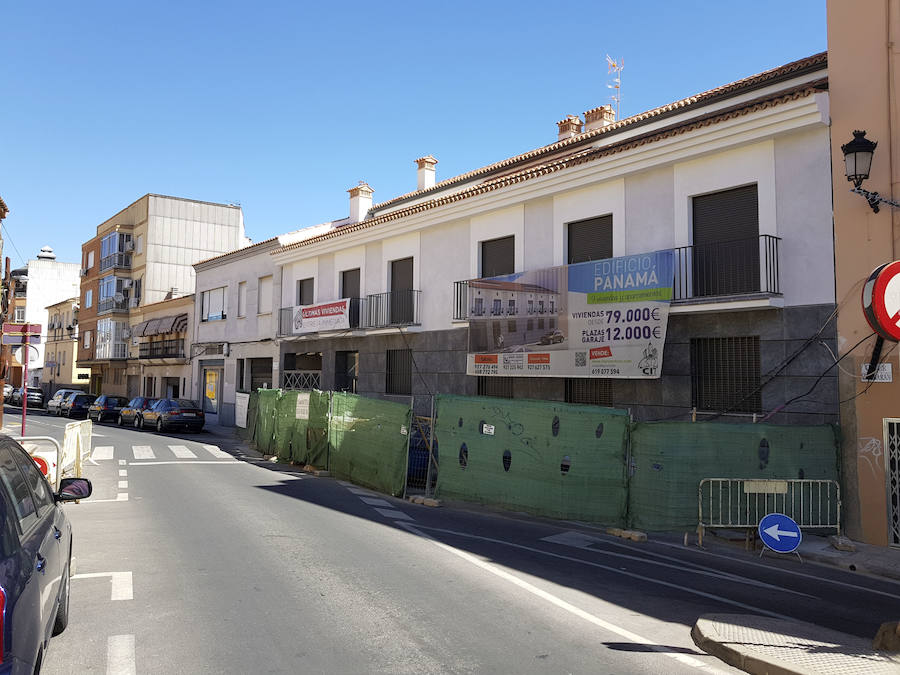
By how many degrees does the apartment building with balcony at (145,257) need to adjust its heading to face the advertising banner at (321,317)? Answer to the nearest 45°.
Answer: approximately 45° to its left

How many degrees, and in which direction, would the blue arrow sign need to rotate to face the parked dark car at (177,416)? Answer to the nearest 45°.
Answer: approximately 135° to its right

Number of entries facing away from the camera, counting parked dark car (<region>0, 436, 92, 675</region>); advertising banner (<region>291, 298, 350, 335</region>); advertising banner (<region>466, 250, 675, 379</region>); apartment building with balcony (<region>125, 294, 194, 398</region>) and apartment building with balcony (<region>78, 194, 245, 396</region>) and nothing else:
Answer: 1

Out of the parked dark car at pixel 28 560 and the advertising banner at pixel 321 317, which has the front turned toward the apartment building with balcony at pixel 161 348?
the parked dark car

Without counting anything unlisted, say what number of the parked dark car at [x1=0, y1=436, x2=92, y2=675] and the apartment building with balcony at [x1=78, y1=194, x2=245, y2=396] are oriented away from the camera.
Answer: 1

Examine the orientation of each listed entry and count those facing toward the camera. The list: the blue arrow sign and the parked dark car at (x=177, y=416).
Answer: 1

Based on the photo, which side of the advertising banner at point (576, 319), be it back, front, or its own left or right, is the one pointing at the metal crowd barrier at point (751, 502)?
left

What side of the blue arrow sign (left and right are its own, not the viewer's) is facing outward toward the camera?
front

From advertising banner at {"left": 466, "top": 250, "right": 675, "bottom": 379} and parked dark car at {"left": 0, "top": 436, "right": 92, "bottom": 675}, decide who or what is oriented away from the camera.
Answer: the parked dark car

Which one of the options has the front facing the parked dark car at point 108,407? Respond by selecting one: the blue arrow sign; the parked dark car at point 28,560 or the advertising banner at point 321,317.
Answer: the parked dark car at point 28,560

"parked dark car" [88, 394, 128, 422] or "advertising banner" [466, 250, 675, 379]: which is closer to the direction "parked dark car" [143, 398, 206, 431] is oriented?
the parked dark car

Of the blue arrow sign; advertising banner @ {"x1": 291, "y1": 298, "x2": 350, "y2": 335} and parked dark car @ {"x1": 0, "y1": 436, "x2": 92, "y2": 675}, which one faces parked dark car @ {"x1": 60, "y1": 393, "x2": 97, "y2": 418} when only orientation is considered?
parked dark car @ {"x1": 0, "y1": 436, "x2": 92, "y2": 675}

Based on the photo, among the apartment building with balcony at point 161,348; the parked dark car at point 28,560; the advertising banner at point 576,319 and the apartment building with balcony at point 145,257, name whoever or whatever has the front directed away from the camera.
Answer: the parked dark car

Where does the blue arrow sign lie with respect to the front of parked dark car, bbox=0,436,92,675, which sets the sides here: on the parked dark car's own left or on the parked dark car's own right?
on the parked dark car's own right

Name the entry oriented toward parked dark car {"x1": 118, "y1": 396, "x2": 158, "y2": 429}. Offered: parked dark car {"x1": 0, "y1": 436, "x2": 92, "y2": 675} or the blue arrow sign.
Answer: parked dark car {"x1": 0, "y1": 436, "x2": 92, "y2": 675}

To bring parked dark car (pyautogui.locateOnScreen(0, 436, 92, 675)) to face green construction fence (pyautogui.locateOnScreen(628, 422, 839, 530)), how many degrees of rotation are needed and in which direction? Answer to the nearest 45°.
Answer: approximately 90° to its right

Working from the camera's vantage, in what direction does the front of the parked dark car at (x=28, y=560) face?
facing away from the viewer

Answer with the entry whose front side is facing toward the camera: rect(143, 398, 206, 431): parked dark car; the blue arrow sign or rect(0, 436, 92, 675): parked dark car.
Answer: the blue arrow sign

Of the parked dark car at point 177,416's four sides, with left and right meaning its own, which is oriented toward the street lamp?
back
